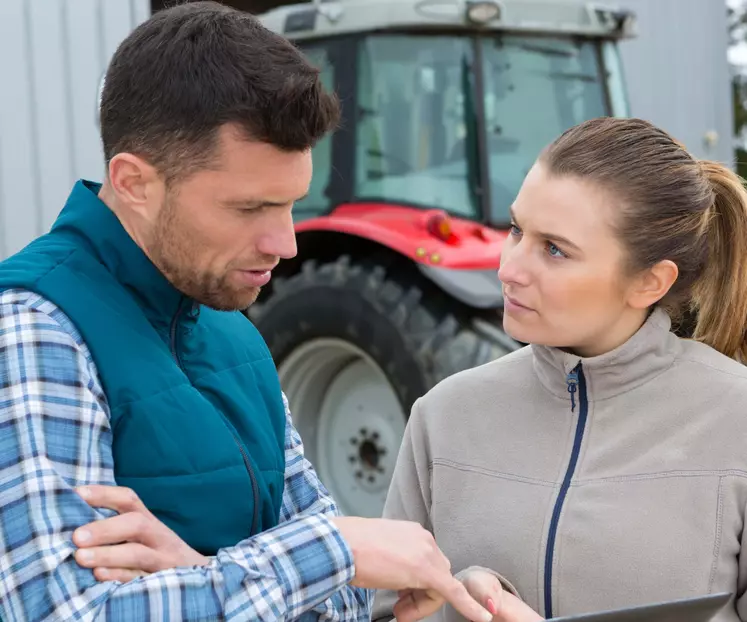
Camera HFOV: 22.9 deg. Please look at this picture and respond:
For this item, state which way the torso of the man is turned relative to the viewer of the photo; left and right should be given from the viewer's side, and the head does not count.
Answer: facing the viewer and to the right of the viewer

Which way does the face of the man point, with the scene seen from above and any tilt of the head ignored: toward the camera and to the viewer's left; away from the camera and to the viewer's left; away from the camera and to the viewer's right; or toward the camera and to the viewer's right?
toward the camera and to the viewer's right
